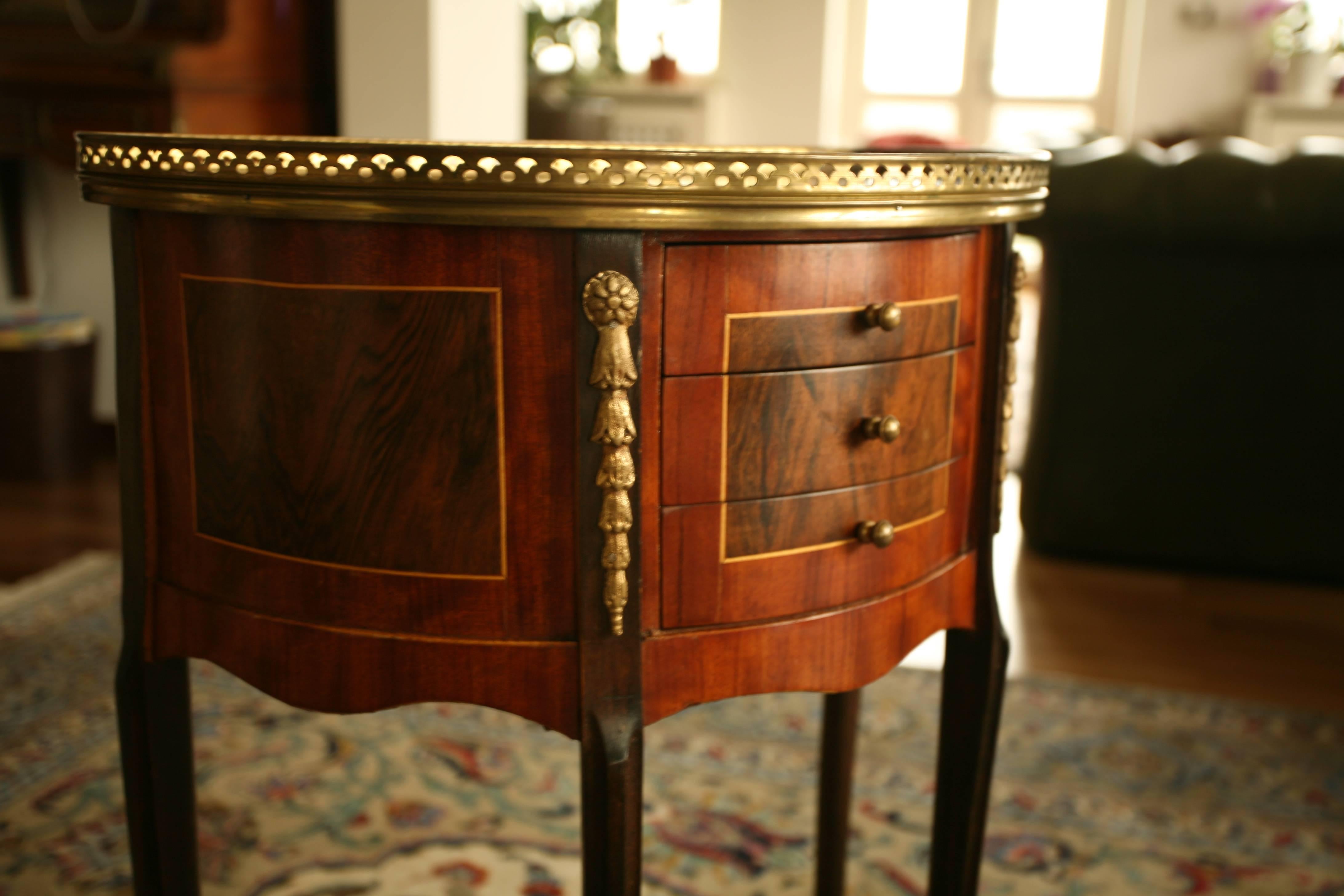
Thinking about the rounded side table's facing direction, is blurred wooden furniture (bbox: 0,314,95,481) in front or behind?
behind

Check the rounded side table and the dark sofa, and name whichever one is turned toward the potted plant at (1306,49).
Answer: the dark sofa

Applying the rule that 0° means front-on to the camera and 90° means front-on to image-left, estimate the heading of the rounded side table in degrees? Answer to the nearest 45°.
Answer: approximately 315°

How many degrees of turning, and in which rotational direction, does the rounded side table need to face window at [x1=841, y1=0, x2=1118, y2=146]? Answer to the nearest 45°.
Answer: approximately 135° to its left

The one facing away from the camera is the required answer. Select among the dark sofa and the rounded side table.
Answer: the dark sofa

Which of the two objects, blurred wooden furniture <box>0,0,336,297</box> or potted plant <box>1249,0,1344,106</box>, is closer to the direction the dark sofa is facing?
the potted plant

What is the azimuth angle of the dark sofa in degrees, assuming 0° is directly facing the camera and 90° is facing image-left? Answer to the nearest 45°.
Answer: approximately 180°

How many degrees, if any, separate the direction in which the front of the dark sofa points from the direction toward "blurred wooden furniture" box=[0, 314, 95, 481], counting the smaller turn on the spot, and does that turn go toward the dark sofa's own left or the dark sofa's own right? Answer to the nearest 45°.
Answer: approximately 90° to the dark sofa's own left

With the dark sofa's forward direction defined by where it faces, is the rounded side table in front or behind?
behind

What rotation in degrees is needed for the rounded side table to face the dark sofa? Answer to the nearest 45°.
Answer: approximately 90° to its left

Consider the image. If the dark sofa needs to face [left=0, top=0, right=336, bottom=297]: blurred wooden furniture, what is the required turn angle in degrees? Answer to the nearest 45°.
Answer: approximately 90° to its left

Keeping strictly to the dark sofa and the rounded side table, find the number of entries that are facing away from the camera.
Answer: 1

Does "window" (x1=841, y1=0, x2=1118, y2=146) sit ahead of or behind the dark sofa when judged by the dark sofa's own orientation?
ahead
